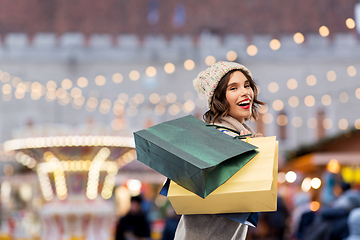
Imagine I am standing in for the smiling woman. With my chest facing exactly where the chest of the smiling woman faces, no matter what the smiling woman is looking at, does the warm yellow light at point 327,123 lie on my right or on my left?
on my left

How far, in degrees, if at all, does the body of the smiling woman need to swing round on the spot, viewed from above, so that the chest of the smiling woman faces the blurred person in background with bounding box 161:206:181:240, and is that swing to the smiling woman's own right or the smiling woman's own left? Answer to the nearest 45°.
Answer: approximately 45° to the smiling woman's own left

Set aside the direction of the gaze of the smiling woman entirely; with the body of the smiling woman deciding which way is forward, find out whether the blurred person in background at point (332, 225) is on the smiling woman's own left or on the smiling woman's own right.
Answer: on the smiling woman's own left

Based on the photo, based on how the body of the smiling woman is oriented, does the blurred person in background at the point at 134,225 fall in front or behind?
behind
